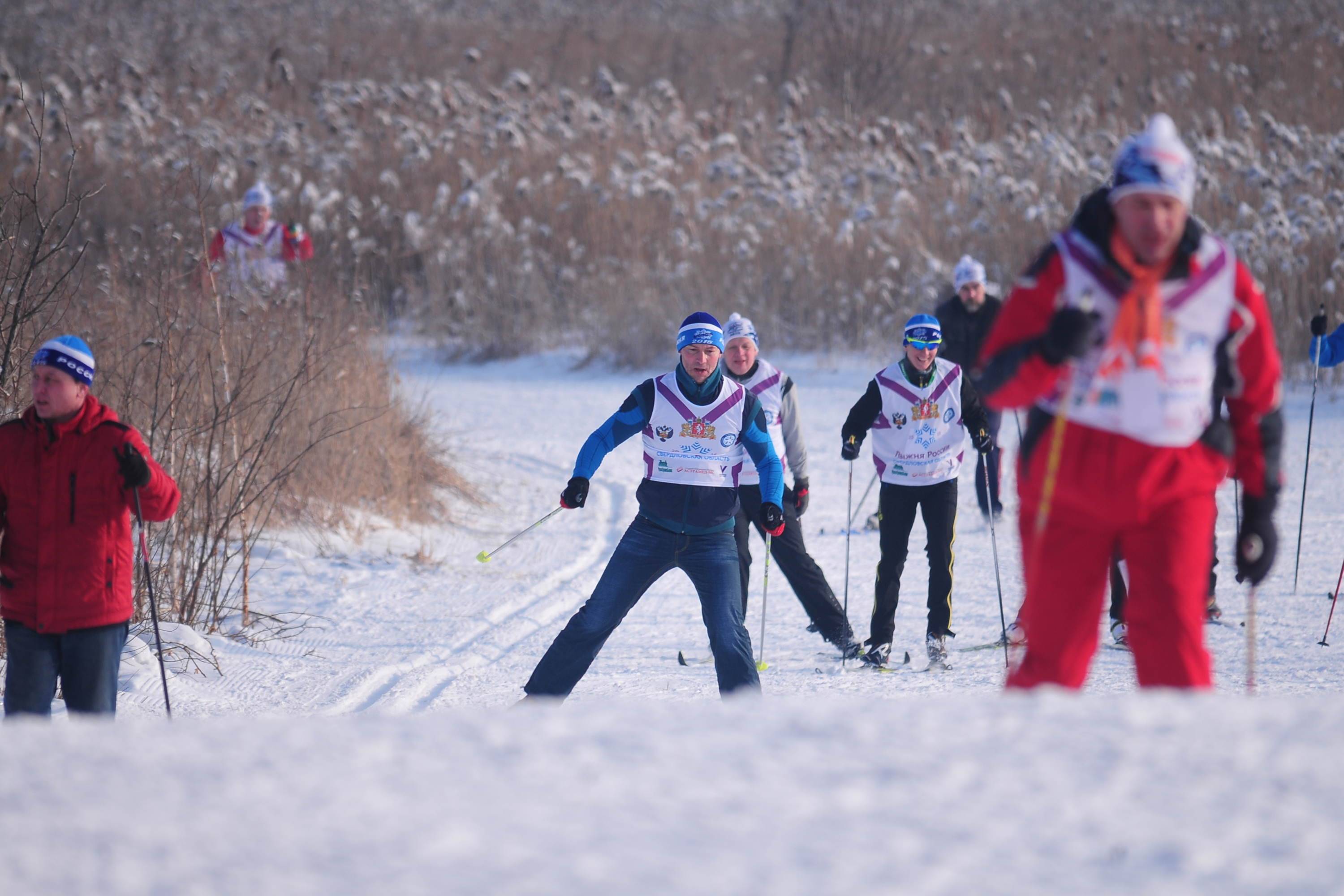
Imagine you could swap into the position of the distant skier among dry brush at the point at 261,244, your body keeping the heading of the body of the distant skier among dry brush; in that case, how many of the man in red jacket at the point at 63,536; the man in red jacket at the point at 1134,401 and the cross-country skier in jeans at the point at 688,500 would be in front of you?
3

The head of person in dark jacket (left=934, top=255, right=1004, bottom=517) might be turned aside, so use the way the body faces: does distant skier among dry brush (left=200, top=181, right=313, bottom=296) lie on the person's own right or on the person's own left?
on the person's own right

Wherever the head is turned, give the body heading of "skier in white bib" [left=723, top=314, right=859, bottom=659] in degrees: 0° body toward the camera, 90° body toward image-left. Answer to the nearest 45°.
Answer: approximately 45°

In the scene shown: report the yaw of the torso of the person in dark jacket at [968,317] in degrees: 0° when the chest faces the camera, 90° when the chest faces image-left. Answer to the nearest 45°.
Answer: approximately 0°

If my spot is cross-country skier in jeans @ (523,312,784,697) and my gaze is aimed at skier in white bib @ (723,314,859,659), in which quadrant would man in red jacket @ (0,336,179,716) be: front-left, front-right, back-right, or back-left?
back-left

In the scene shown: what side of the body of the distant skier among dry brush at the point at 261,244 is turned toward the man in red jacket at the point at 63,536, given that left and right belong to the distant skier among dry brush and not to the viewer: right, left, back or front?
front
